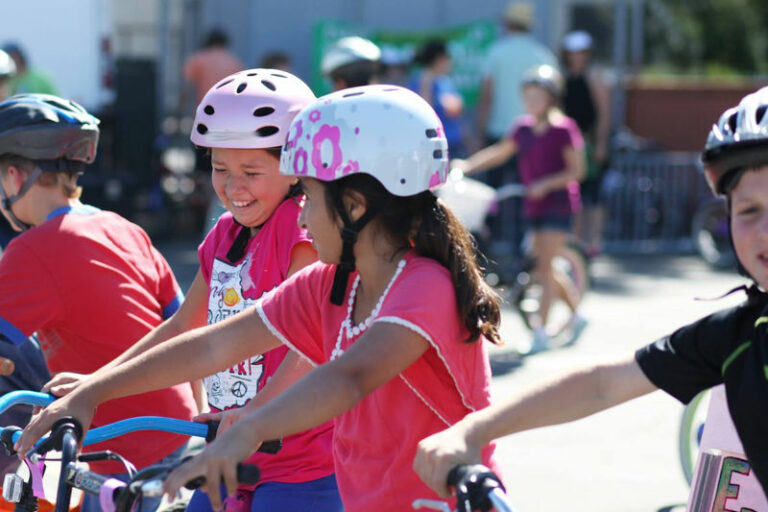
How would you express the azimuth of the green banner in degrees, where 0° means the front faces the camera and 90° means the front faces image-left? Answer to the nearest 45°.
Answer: approximately 0°

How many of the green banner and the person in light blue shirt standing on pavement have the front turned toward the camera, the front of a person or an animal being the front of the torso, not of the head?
1

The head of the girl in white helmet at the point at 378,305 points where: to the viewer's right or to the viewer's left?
to the viewer's left

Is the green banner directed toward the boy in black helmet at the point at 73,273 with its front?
yes

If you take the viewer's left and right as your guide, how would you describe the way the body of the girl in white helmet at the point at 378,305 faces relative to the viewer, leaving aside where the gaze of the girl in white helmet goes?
facing to the left of the viewer

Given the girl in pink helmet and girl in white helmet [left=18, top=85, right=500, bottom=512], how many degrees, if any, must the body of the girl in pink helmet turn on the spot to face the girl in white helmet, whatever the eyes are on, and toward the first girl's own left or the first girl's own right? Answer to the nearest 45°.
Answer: approximately 45° to the first girl's own left

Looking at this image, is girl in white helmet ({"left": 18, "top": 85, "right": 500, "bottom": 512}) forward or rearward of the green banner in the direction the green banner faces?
forward

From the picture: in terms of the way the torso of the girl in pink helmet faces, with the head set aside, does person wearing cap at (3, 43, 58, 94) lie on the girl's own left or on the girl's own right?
on the girl's own right
